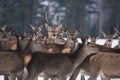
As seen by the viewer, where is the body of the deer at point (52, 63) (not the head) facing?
to the viewer's right

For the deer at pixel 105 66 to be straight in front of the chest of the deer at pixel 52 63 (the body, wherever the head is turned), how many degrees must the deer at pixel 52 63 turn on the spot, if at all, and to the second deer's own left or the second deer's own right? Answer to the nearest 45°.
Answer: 0° — it already faces it

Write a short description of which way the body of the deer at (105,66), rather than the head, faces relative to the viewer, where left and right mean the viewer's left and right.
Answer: facing to the right of the viewer

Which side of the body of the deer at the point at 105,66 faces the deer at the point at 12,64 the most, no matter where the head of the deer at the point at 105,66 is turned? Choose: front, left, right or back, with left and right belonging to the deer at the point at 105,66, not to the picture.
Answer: back
